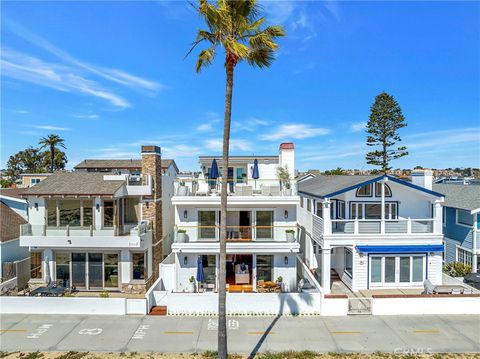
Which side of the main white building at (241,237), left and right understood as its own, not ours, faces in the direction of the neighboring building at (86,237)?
right

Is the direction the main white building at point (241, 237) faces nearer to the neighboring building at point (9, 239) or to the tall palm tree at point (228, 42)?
the tall palm tree

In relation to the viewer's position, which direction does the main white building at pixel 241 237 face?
facing the viewer

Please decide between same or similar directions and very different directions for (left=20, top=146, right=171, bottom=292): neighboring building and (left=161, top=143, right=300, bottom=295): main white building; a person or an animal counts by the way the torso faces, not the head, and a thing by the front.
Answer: same or similar directions

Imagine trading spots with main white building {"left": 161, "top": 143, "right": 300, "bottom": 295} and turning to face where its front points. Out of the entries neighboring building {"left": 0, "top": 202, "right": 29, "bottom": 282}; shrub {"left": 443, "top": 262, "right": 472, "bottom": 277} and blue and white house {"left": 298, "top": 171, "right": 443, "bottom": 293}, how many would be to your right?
1

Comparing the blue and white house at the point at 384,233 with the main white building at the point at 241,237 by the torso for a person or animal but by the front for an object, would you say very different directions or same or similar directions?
same or similar directions

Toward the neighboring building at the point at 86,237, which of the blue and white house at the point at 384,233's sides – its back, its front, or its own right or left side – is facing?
right

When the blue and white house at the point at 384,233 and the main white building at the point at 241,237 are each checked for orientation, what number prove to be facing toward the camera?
2

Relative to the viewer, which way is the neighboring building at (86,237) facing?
toward the camera

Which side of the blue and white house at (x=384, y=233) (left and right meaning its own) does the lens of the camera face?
front

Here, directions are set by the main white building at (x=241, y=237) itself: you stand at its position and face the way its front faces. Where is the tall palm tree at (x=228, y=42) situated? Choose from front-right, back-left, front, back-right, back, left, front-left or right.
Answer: front

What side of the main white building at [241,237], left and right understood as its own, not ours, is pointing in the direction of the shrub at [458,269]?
left

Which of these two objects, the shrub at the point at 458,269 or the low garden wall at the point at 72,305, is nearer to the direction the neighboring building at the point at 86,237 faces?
the low garden wall
